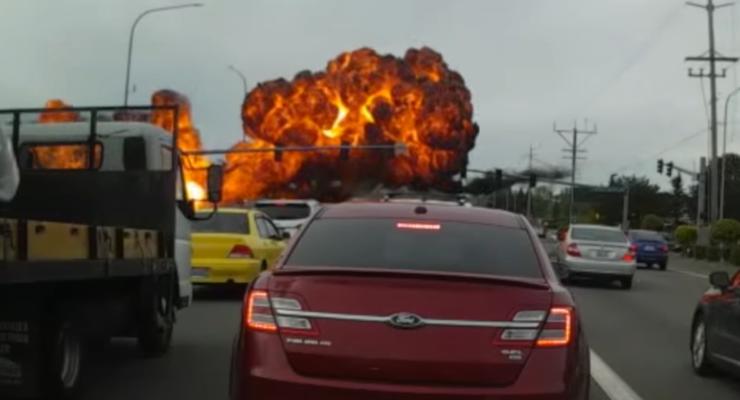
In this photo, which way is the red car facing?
away from the camera

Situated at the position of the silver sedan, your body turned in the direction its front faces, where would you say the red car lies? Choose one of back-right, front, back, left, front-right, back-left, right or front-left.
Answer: back

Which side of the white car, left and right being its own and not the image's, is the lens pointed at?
back

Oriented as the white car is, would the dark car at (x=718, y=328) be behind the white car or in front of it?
behind

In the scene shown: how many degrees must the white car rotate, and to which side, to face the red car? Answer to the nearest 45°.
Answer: approximately 180°

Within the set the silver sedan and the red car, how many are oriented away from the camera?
2

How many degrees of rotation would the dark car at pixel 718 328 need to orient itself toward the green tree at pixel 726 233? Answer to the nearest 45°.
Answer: approximately 45° to its right

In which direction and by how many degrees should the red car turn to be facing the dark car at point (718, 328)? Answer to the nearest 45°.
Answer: approximately 45° to its right

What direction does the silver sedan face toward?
away from the camera
